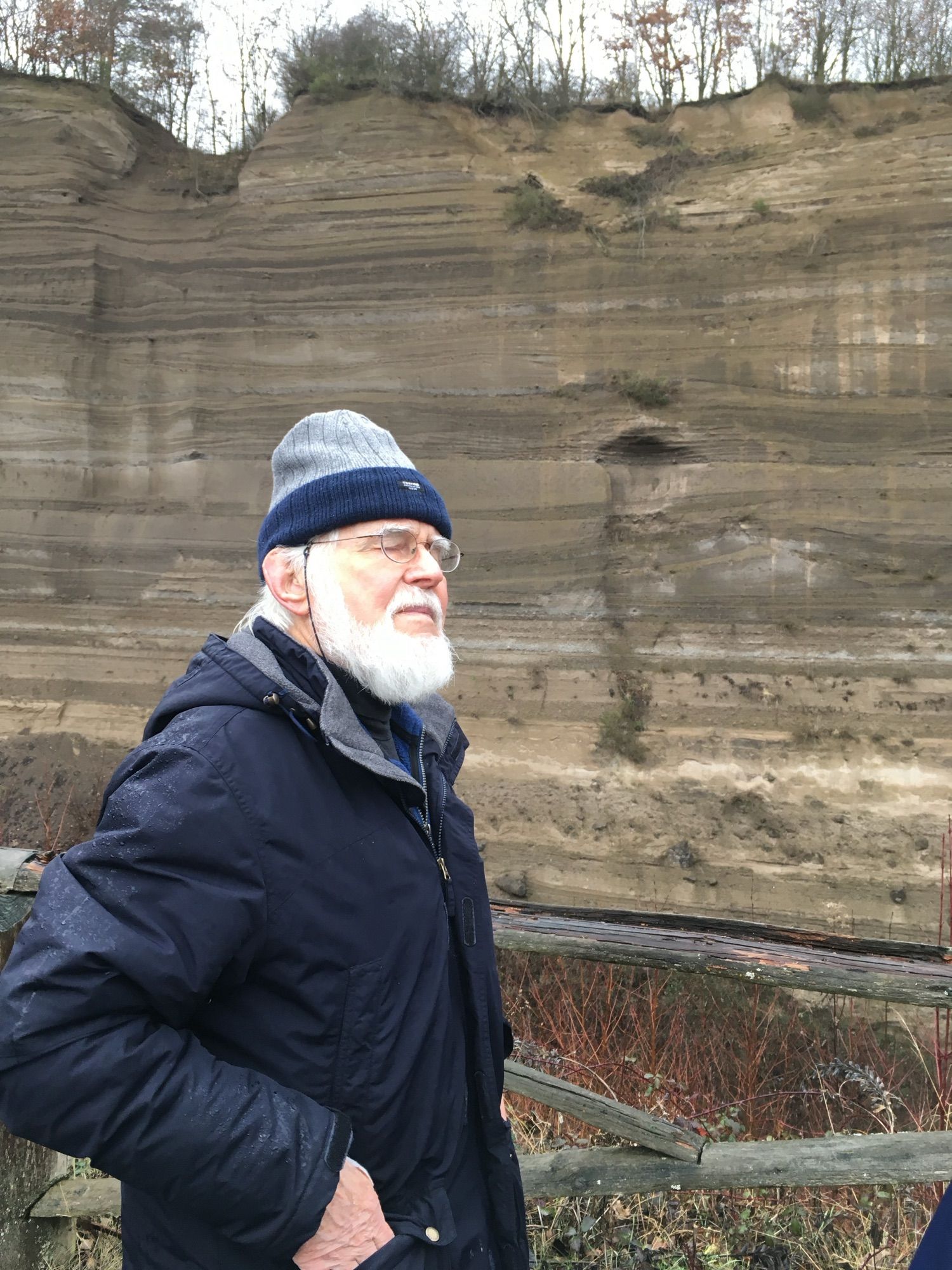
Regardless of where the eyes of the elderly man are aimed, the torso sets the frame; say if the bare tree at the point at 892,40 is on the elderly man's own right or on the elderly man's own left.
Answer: on the elderly man's own left

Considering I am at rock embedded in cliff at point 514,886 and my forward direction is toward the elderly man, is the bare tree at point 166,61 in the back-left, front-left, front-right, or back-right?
back-right

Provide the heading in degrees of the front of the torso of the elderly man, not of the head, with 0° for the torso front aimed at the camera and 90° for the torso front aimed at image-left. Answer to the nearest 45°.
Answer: approximately 315°

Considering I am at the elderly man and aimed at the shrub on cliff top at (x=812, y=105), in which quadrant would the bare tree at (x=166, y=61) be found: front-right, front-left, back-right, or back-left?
front-left

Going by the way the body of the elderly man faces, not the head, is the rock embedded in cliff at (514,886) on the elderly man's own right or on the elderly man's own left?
on the elderly man's own left

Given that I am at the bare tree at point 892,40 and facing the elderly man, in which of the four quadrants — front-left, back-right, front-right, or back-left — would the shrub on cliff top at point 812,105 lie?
front-right

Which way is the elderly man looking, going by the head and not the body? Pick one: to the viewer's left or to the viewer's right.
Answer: to the viewer's right

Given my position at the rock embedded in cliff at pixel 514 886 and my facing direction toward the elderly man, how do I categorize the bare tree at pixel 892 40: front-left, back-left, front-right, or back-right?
back-left

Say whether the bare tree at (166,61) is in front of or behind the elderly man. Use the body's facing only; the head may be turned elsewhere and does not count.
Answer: behind
